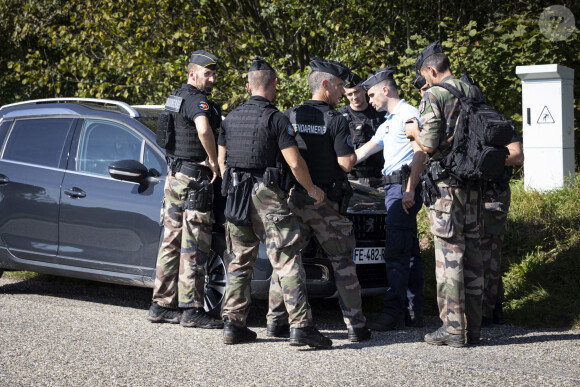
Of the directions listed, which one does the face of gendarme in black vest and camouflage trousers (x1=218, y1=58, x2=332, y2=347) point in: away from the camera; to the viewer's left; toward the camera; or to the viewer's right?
away from the camera

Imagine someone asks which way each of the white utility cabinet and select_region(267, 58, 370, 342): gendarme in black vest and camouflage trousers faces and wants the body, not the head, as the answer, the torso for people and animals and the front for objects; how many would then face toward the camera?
1

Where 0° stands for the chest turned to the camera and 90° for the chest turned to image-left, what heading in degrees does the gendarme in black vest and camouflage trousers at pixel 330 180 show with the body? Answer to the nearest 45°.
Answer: approximately 225°

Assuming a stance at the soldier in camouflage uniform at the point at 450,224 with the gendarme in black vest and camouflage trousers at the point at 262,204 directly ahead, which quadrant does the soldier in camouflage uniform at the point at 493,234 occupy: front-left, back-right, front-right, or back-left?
back-right

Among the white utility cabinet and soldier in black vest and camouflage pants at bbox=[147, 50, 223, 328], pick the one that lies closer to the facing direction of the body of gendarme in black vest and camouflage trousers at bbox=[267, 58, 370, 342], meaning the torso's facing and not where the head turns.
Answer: the white utility cabinet

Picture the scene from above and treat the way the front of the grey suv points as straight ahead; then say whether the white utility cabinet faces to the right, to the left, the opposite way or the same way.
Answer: to the right

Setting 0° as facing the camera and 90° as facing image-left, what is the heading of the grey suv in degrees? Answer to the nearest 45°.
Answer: approximately 315°

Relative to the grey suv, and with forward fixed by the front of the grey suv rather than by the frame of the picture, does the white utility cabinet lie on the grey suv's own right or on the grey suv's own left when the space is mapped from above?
on the grey suv's own left
